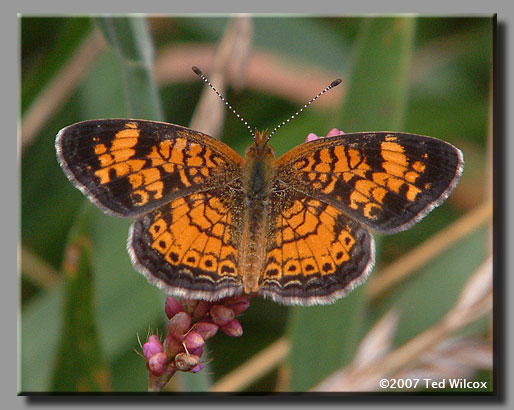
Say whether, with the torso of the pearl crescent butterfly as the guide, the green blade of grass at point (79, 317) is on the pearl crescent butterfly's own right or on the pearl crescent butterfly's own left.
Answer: on the pearl crescent butterfly's own left

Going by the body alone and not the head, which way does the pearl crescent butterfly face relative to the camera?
away from the camera

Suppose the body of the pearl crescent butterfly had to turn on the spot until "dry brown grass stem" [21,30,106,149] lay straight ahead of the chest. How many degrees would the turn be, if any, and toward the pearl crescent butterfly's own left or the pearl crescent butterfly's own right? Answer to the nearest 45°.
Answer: approximately 45° to the pearl crescent butterfly's own left

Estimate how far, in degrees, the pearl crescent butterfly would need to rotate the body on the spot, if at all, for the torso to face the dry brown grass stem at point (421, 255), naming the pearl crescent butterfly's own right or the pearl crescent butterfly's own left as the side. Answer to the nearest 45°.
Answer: approximately 45° to the pearl crescent butterfly's own right
